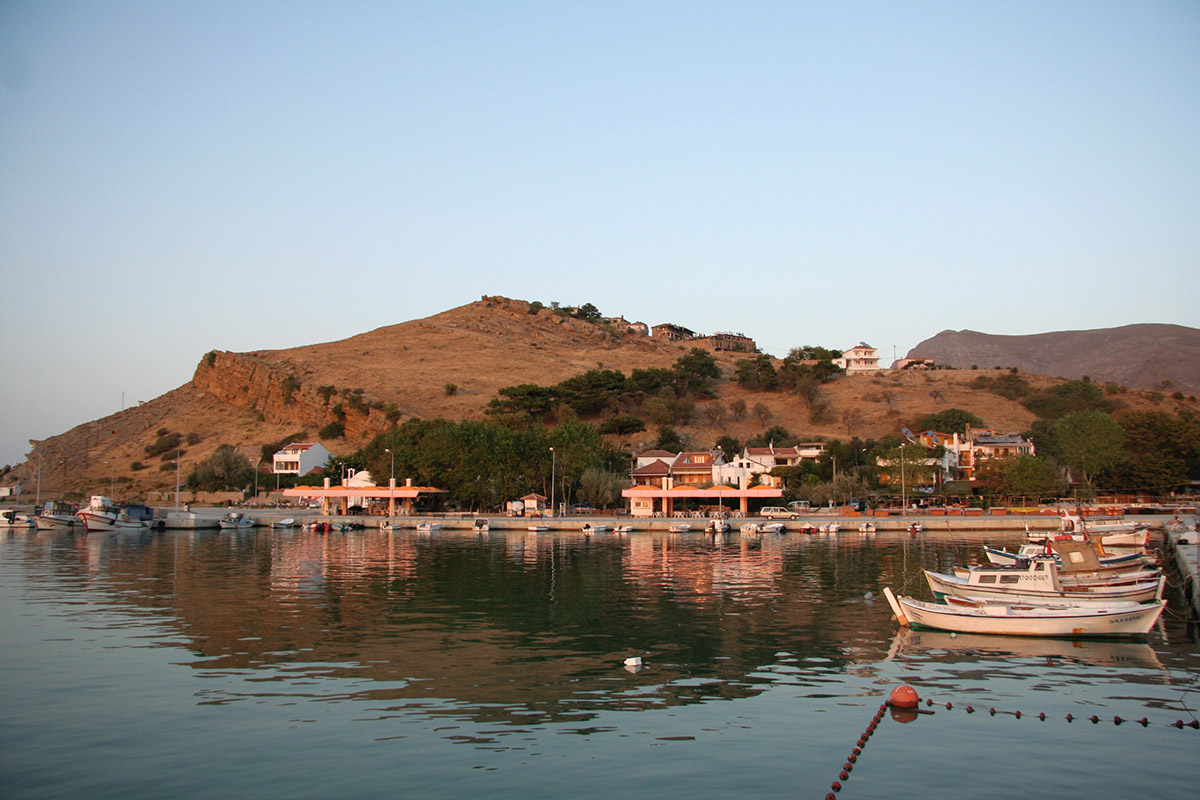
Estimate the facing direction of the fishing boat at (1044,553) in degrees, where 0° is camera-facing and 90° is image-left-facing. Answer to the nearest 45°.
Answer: approximately 90°

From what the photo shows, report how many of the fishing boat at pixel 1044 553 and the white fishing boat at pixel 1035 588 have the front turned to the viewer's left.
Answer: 2

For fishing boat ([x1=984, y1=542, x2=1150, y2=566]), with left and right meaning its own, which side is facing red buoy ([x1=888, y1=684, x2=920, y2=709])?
left

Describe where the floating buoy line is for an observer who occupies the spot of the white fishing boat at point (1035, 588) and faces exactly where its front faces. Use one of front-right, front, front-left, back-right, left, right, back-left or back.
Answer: left

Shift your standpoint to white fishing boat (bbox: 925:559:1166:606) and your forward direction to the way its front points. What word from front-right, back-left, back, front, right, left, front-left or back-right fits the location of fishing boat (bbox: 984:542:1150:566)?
right

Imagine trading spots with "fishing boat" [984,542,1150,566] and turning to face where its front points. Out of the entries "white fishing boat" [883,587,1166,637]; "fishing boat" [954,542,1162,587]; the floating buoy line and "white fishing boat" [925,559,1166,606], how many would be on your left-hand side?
4

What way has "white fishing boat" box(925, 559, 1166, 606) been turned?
to the viewer's left

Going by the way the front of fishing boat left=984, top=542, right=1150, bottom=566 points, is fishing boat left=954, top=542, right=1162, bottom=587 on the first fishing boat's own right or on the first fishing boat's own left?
on the first fishing boat's own left

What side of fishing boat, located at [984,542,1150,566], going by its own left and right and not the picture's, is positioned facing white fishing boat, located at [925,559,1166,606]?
left
